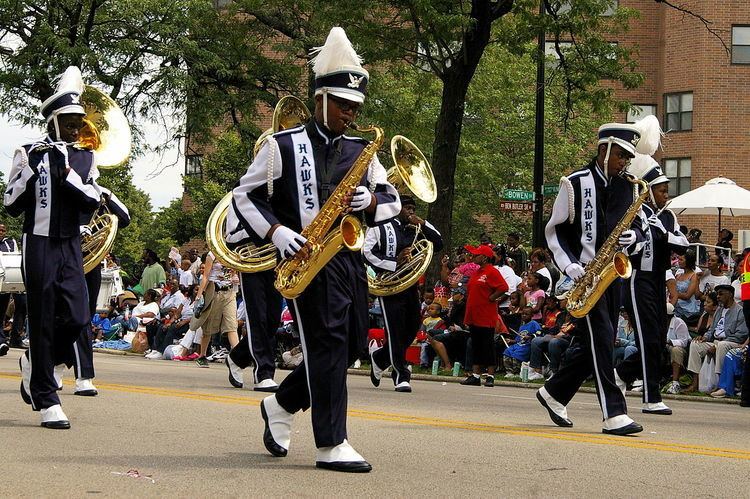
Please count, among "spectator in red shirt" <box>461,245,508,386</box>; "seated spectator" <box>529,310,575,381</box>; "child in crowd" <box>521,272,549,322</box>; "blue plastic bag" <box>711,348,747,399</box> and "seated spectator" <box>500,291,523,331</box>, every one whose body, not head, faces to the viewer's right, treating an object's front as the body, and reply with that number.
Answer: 0

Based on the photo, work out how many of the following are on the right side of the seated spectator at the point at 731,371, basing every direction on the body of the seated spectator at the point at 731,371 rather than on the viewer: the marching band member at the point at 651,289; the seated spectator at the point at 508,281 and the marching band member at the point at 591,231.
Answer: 1

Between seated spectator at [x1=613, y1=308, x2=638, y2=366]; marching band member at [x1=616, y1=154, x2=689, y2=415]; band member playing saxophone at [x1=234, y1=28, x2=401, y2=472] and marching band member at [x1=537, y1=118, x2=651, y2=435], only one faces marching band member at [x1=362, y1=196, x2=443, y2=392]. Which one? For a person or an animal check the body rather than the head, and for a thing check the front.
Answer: the seated spectator

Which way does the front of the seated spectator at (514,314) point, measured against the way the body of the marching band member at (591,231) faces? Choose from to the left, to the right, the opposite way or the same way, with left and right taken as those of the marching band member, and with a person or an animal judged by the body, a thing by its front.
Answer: to the right

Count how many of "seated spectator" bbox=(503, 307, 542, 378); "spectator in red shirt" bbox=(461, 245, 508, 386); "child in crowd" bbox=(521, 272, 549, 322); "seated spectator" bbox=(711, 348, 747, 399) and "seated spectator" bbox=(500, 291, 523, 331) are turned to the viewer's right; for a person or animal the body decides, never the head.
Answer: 0

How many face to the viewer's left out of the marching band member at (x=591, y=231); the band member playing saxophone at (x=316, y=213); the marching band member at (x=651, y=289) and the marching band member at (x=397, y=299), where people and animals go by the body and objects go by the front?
0

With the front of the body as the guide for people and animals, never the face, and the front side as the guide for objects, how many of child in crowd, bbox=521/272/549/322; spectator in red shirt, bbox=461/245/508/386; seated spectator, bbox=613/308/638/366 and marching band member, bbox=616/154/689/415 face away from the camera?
0

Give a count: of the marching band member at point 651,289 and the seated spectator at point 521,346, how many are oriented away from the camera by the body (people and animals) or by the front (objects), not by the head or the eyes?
0

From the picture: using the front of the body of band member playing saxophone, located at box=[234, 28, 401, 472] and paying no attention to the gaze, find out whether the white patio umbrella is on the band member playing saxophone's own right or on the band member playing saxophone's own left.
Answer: on the band member playing saxophone's own left

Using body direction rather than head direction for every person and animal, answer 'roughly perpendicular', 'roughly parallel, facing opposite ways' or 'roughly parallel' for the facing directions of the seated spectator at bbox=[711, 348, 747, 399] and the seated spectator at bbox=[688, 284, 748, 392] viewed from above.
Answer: roughly parallel

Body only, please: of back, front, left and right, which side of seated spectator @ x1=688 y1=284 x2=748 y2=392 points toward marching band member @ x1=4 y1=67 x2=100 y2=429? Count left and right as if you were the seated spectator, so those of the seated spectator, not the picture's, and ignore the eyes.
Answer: front
